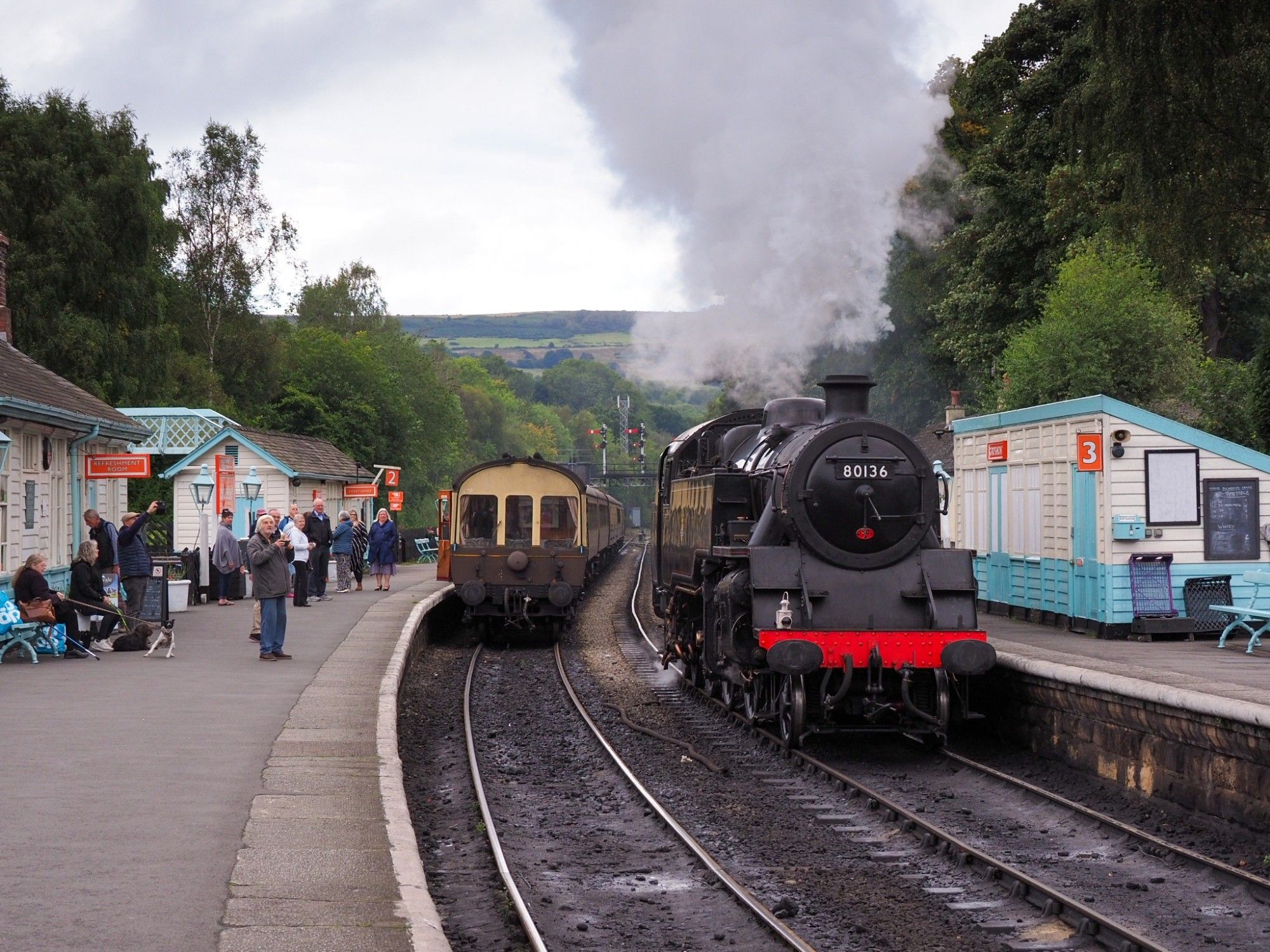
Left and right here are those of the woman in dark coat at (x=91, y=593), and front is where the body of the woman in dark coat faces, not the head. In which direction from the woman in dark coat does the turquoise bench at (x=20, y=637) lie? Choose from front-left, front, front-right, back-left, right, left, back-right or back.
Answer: back-right

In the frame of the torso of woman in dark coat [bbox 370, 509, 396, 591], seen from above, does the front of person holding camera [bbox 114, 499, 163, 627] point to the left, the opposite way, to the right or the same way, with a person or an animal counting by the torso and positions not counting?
to the left

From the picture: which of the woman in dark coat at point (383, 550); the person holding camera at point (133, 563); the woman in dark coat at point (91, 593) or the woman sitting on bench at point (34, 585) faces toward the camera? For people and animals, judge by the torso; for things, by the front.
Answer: the woman in dark coat at point (383, 550)

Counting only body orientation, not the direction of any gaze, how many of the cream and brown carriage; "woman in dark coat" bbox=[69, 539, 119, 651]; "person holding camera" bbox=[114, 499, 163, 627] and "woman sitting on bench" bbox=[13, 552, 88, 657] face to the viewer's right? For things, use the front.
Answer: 3

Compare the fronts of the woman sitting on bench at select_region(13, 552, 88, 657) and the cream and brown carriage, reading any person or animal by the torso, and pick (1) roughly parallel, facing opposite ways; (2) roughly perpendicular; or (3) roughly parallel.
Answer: roughly perpendicular

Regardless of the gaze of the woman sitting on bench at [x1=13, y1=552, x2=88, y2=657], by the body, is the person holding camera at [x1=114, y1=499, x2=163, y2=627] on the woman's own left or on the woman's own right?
on the woman's own left

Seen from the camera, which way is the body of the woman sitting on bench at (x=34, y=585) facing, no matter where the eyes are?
to the viewer's right

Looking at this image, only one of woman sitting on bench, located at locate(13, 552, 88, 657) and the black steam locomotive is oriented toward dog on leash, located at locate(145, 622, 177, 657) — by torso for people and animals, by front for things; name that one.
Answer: the woman sitting on bench

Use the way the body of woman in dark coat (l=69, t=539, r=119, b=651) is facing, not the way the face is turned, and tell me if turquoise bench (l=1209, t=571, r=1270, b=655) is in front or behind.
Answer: in front

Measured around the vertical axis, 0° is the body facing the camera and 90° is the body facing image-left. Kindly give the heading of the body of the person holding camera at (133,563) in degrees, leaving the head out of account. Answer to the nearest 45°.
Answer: approximately 270°

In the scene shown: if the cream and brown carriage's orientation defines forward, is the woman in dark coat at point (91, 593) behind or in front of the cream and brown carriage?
in front

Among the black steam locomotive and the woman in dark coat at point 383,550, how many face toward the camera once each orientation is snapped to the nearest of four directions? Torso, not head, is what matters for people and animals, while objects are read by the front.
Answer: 2

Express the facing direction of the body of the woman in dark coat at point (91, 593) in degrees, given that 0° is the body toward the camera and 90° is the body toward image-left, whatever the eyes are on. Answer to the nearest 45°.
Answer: approximately 270°

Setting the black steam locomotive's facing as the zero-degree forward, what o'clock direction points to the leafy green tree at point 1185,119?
The leafy green tree is roughly at 7 o'clock from the black steam locomotive.

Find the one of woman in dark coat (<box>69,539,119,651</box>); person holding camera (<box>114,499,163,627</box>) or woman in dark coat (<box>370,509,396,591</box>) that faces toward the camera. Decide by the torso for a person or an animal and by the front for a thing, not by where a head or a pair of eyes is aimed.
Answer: woman in dark coat (<box>370,509,396,591</box>)

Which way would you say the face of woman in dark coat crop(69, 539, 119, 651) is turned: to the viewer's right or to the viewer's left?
to the viewer's right
